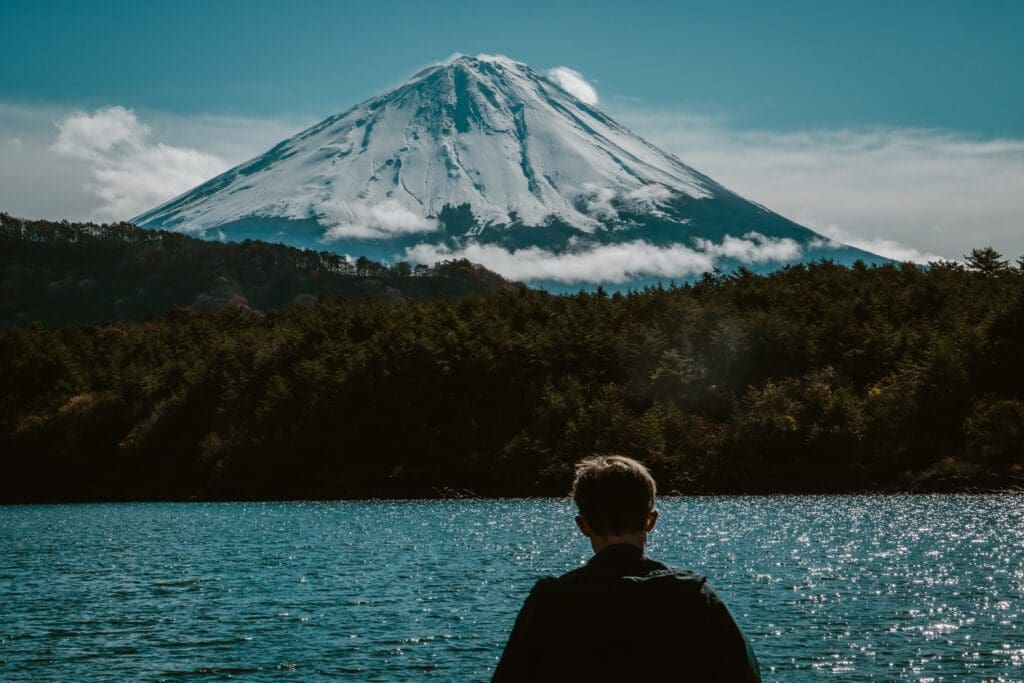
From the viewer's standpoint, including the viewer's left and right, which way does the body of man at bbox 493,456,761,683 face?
facing away from the viewer
